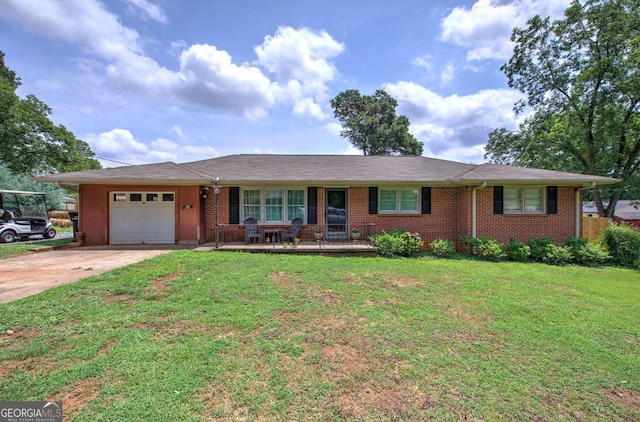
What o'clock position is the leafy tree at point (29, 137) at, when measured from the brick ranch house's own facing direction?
The leafy tree is roughly at 4 o'clock from the brick ranch house.

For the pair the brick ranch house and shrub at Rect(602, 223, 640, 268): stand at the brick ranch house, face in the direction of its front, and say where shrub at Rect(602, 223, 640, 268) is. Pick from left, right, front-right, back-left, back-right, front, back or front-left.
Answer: left

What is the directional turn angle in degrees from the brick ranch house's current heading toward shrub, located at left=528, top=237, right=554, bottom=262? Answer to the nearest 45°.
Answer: approximately 90° to its left

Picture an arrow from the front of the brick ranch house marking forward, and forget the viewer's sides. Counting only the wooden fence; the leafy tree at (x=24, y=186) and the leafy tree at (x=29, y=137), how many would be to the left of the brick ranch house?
1

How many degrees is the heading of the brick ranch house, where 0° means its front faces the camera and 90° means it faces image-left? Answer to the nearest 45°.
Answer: approximately 0°

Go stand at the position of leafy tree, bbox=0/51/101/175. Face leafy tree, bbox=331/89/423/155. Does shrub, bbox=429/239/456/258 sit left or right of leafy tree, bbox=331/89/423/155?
right

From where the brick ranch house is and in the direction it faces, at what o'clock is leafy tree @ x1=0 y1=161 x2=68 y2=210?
The leafy tree is roughly at 4 o'clock from the brick ranch house.

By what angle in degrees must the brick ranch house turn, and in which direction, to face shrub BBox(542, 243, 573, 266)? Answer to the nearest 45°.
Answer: approximately 90° to its left

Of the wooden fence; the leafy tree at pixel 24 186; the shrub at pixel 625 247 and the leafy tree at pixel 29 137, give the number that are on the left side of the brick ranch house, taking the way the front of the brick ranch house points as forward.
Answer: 2

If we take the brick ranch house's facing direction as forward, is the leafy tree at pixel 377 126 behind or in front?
behind

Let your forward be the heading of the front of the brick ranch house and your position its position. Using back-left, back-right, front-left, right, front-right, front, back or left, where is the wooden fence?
left
